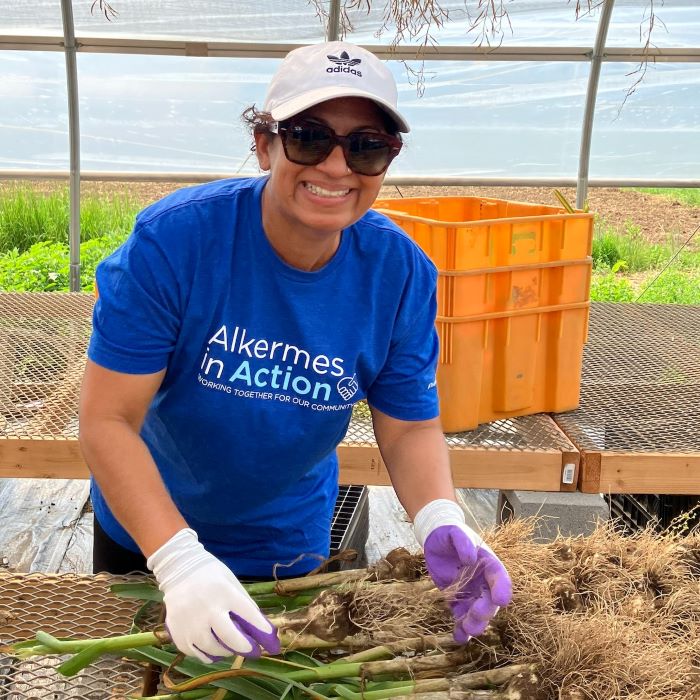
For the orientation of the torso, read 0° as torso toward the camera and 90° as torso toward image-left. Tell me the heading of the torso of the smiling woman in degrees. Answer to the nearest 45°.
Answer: approximately 315°

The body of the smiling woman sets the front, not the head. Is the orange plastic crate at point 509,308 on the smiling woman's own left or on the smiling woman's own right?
on the smiling woman's own left

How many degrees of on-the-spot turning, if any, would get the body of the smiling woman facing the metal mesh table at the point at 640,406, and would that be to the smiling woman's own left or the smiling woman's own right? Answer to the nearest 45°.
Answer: approximately 90° to the smiling woman's own left
